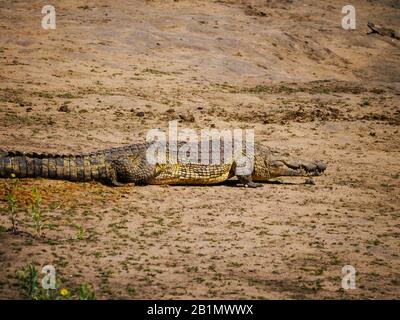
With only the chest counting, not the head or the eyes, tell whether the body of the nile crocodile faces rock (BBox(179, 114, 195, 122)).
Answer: no

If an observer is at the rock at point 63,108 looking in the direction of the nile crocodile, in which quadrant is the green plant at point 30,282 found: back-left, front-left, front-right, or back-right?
front-right

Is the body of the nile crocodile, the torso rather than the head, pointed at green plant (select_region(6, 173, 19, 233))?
no

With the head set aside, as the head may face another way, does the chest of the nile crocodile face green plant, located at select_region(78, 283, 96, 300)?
no

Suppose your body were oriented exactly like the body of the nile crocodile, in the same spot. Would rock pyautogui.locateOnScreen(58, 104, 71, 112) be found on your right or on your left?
on your left

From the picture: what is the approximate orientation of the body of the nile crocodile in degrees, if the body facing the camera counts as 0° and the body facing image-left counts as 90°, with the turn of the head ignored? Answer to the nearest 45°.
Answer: approximately 270°

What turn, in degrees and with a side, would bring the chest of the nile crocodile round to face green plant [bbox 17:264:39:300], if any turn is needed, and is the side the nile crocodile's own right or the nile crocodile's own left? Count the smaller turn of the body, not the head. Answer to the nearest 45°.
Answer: approximately 90° to the nile crocodile's own right
